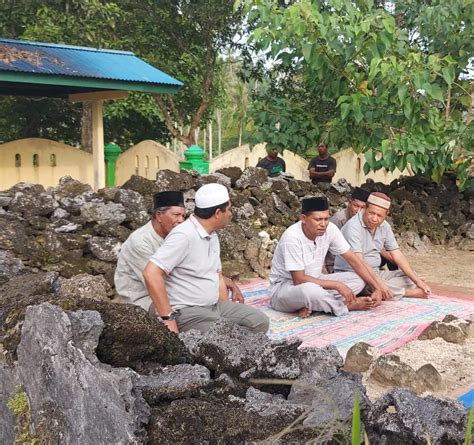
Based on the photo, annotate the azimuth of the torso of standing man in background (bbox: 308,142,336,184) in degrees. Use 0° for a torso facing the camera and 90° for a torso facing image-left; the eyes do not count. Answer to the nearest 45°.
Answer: approximately 0°

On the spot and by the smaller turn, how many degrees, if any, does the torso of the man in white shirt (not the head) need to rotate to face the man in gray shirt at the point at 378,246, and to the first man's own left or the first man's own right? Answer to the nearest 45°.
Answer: approximately 90° to the first man's own left

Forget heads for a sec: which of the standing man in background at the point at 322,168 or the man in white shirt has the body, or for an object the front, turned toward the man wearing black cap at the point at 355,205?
the standing man in background

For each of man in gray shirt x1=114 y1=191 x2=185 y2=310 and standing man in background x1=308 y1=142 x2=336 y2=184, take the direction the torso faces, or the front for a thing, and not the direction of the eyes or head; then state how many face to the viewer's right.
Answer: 1

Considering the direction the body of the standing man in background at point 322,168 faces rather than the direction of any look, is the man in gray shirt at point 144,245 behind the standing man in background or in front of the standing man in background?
in front

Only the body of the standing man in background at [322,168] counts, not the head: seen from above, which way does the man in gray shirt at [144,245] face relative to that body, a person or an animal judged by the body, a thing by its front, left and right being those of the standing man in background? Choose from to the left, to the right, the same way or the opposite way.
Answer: to the left

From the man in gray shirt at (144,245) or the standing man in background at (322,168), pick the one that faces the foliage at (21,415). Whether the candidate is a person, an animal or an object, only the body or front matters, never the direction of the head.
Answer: the standing man in background

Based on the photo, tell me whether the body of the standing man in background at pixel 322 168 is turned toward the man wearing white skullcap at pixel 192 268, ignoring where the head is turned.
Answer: yes

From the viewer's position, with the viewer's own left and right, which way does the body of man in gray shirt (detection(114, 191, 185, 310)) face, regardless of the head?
facing to the right of the viewer

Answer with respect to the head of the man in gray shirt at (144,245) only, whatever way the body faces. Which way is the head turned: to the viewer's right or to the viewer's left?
to the viewer's right
